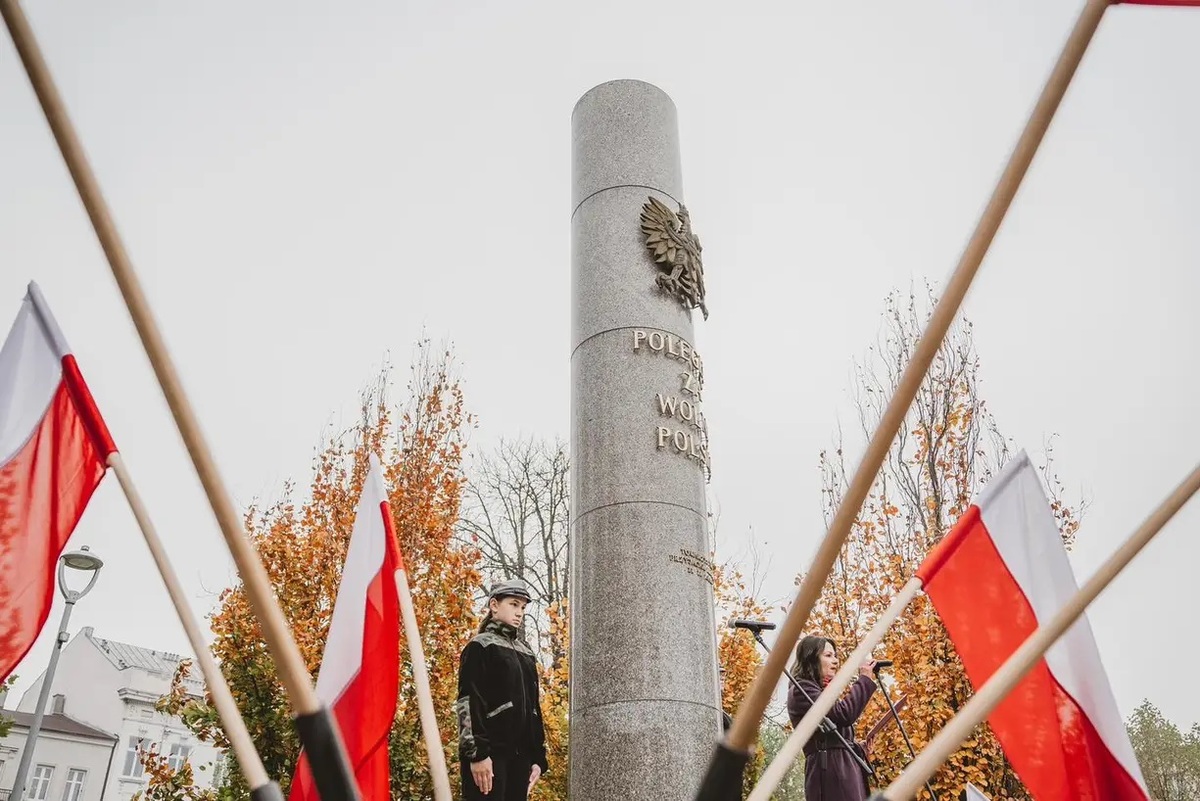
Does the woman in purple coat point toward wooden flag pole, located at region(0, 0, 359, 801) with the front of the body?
no

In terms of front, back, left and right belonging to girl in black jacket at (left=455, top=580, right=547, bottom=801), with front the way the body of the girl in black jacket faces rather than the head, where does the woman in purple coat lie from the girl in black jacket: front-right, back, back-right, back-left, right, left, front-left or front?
front-left

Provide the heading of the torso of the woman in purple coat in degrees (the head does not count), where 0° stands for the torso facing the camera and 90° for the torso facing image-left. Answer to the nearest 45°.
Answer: approximately 270°

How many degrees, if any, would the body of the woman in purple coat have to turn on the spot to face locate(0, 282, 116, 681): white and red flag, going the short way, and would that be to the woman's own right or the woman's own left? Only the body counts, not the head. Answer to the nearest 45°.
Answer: approximately 135° to the woman's own right

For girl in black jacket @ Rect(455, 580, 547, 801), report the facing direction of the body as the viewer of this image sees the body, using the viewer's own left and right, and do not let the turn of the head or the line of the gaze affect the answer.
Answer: facing the viewer and to the right of the viewer

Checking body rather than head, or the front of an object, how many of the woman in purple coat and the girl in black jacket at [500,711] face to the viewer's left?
0

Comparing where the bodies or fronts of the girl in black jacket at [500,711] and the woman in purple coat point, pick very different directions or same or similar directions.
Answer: same or similar directions

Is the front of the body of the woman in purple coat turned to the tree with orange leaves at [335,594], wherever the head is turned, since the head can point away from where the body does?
no

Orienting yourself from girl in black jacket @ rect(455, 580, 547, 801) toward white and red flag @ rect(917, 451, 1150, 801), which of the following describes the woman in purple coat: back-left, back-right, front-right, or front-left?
front-left

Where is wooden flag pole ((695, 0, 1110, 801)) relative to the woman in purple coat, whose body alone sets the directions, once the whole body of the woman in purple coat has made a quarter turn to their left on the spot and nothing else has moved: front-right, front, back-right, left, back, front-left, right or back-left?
back

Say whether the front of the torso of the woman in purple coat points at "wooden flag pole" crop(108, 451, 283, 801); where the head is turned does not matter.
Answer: no

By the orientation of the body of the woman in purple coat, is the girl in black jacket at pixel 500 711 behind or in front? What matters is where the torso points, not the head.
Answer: behind

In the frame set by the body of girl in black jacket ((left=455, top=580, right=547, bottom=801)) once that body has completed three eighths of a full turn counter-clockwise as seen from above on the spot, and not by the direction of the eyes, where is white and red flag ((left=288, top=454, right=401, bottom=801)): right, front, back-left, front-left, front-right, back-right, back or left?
back

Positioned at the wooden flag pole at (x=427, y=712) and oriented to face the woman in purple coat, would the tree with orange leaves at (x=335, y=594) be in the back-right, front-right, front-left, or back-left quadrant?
front-left
